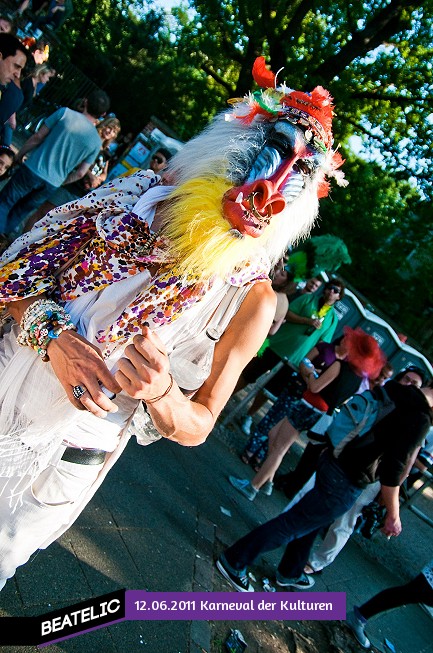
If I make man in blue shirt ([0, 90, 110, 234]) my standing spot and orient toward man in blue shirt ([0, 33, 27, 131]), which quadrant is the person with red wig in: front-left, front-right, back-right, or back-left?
back-right

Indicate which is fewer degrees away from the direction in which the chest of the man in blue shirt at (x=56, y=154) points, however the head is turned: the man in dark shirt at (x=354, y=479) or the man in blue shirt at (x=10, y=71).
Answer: the man in blue shirt

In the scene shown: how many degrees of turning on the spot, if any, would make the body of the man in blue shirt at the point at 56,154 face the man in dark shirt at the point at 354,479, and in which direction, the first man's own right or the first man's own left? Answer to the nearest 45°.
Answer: approximately 135° to the first man's own right

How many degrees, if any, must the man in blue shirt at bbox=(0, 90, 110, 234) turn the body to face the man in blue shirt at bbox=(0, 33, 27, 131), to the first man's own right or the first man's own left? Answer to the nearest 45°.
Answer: approximately 45° to the first man's own left

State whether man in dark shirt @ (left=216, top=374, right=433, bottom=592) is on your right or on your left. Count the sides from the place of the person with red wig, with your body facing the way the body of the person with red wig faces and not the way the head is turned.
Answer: on your left

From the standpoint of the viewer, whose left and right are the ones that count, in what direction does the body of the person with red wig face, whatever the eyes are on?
facing to the left of the viewer

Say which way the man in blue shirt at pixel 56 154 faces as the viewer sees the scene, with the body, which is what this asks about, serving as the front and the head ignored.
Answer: away from the camera
